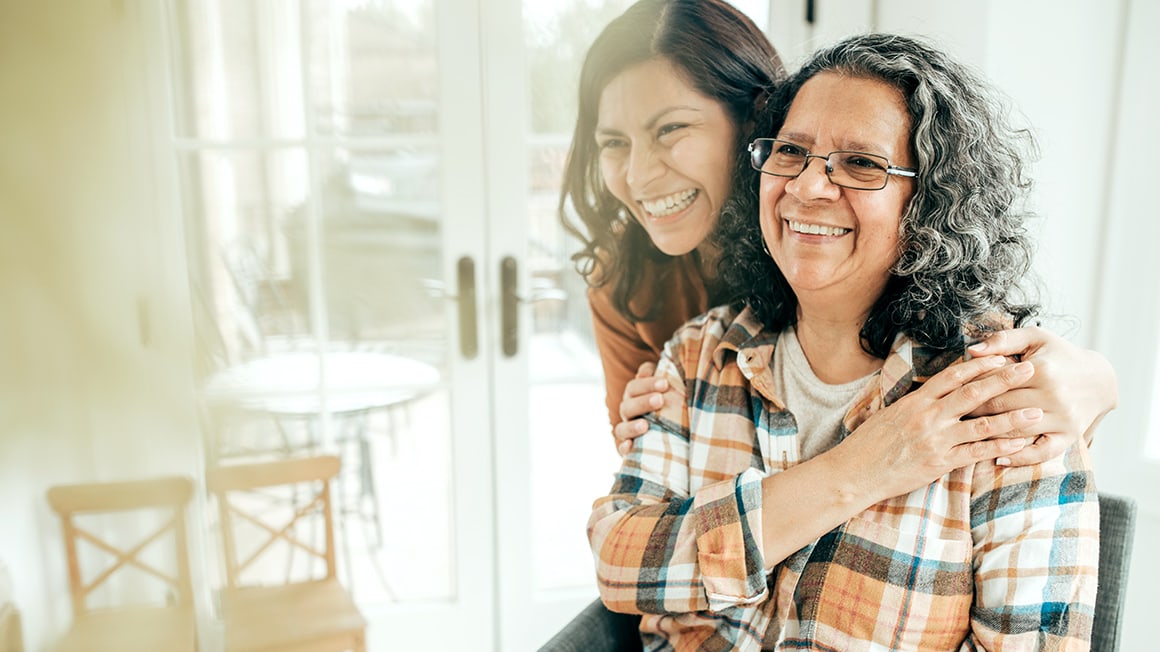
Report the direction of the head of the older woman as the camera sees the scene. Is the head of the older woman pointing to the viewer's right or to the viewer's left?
to the viewer's left

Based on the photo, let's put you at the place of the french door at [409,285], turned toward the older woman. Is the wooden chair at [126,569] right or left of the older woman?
right

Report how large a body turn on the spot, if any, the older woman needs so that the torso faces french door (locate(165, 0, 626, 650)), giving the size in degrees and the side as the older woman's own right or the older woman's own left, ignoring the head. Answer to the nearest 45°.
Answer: approximately 90° to the older woman's own right
